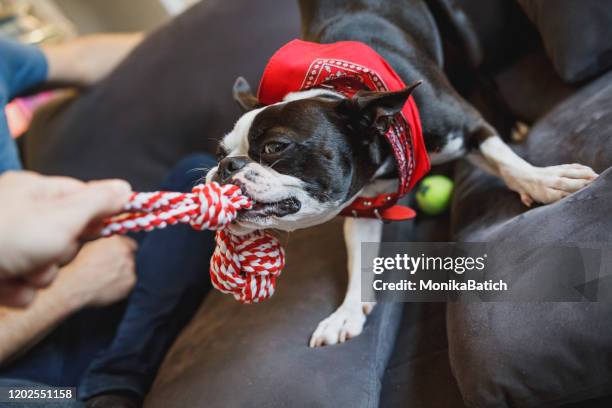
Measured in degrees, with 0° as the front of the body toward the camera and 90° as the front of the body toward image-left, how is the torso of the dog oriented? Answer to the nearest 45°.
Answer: approximately 45°
